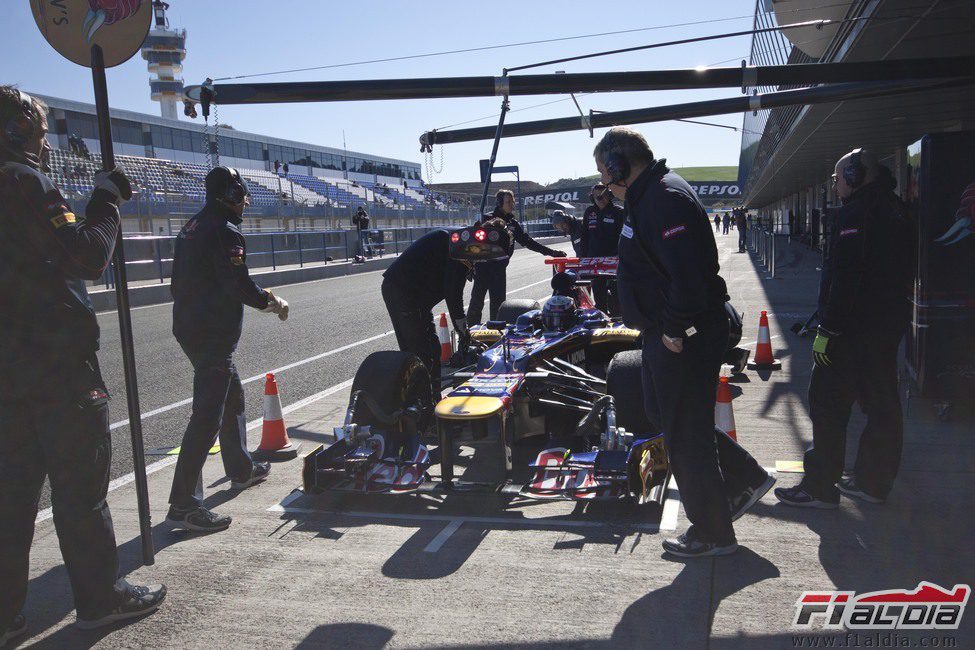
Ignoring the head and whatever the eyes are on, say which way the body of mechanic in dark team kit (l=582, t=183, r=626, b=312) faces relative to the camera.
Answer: toward the camera

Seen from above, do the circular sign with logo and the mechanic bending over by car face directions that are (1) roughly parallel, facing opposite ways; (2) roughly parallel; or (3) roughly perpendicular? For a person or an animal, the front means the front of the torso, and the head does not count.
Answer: roughly perpendicular

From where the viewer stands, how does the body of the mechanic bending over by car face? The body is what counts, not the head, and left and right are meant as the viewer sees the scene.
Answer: facing to the right of the viewer

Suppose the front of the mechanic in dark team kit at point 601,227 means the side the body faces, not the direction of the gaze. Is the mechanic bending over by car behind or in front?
in front

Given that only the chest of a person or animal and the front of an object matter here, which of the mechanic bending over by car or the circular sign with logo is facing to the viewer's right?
the mechanic bending over by car

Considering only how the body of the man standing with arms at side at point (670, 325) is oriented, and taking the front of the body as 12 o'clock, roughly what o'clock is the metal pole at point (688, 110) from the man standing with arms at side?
The metal pole is roughly at 3 o'clock from the man standing with arms at side.

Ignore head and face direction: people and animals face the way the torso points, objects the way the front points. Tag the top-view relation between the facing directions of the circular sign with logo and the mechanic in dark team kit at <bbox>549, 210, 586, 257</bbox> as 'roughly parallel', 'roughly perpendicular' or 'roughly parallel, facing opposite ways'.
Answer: roughly perpendicular

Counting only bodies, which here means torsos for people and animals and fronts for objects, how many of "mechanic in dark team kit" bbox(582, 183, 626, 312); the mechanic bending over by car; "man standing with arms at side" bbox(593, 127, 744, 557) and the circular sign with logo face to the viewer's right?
1

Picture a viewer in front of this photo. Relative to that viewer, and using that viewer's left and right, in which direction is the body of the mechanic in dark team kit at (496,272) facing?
facing the viewer and to the right of the viewer

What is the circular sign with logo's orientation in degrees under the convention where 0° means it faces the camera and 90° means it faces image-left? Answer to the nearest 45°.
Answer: approximately 0°

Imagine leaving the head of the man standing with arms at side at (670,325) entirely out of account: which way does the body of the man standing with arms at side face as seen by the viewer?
to the viewer's left

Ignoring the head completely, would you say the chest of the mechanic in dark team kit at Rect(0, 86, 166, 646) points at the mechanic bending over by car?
yes

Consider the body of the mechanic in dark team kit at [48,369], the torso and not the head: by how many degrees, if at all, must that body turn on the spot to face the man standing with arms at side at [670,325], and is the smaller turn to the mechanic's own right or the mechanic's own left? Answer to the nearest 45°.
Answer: approximately 45° to the mechanic's own right

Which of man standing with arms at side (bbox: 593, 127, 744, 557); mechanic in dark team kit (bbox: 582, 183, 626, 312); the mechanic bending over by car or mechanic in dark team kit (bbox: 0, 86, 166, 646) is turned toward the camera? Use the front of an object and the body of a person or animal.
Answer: mechanic in dark team kit (bbox: 582, 183, 626, 312)

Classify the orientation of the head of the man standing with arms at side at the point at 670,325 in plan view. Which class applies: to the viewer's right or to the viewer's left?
to the viewer's left
